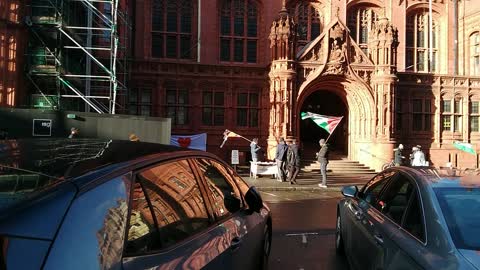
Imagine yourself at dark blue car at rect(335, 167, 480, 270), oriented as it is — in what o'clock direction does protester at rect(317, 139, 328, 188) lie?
The protester is roughly at 1 o'clock from the dark blue car.

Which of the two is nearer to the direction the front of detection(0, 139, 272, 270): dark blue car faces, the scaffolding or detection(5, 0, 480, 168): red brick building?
the red brick building

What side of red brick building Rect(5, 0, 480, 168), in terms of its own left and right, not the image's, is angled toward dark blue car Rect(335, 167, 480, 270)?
front

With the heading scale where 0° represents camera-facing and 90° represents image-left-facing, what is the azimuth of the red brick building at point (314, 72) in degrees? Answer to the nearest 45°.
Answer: approximately 0°

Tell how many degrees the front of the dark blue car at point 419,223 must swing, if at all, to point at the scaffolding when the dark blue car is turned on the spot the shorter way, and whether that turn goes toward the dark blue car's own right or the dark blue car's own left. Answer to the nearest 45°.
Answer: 0° — it already faces it

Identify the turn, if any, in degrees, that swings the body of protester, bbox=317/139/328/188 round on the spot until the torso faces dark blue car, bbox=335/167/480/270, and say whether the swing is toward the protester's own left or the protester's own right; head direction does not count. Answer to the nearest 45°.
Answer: approximately 90° to the protester's own left

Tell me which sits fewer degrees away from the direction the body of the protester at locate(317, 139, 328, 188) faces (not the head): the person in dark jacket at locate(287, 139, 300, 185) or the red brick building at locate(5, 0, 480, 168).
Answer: the person in dark jacket
